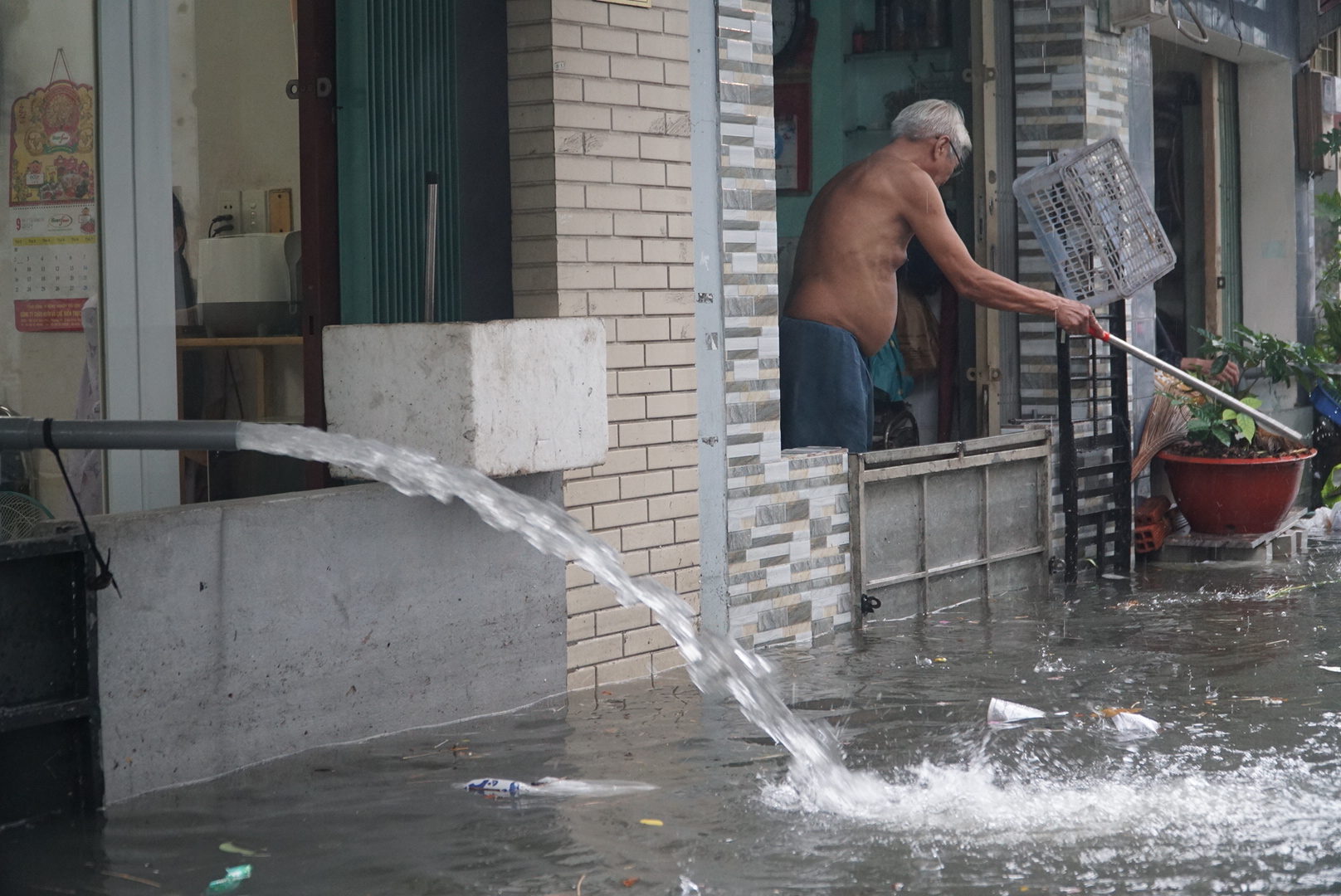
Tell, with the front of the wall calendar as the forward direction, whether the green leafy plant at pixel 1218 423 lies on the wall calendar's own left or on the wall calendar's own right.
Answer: on the wall calendar's own left

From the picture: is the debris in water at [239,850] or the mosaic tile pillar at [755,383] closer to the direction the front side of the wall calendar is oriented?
the debris in water

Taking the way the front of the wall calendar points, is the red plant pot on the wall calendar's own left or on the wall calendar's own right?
on the wall calendar's own left

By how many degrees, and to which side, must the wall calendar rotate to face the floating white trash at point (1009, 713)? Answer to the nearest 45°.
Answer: approximately 90° to its left

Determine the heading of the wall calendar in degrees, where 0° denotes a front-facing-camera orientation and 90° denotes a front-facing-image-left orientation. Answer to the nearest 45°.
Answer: approximately 0°

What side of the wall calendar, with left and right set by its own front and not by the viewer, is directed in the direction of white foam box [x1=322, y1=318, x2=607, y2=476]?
left
